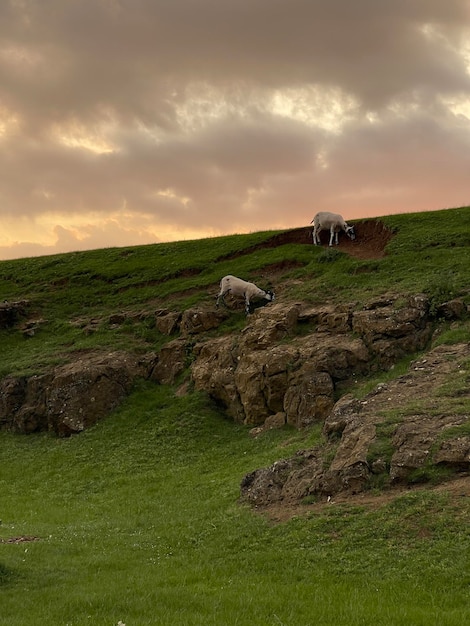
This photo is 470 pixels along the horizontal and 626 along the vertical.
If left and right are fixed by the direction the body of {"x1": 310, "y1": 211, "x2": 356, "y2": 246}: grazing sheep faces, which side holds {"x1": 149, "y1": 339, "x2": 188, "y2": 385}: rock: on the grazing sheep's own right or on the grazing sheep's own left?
on the grazing sheep's own right

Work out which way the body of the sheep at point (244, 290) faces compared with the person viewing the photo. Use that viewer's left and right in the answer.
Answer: facing to the right of the viewer

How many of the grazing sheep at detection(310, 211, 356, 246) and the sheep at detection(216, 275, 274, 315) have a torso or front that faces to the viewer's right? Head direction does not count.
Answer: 2

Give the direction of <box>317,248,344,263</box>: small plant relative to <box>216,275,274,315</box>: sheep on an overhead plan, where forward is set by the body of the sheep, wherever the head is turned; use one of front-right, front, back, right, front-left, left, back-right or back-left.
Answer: front-left

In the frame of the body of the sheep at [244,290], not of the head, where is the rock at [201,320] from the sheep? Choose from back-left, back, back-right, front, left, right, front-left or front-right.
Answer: back

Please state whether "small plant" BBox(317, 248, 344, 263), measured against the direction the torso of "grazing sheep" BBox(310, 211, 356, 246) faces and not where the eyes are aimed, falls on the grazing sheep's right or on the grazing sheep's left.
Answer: on the grazing sheep's right

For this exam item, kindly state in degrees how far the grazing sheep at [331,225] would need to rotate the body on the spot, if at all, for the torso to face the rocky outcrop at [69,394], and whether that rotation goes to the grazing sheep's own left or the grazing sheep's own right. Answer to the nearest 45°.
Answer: approximately 135° to the grazing sheep's own right

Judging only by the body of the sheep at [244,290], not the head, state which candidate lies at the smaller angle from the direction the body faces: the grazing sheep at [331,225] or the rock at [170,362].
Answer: the grazing sheep

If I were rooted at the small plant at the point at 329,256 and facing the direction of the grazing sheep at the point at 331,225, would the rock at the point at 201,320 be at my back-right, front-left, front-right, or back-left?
back-left

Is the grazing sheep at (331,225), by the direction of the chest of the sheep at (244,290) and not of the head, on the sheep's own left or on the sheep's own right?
on the sheep's own left

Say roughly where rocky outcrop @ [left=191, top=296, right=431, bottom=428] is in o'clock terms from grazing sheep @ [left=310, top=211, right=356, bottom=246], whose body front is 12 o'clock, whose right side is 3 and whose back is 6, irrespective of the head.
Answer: The rocky outcrop is roughly at 3 o'clock from the grazing sheep.

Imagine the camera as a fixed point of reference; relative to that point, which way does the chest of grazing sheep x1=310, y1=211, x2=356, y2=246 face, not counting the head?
to the viewer's right
